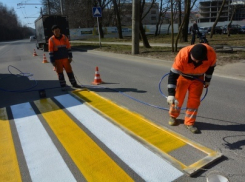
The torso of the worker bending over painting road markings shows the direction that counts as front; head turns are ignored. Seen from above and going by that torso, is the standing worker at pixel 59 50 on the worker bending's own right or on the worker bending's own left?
on the worker bending's own right

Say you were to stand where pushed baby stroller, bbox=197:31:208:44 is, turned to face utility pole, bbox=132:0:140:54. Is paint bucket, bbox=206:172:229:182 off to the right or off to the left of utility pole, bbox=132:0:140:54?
left
